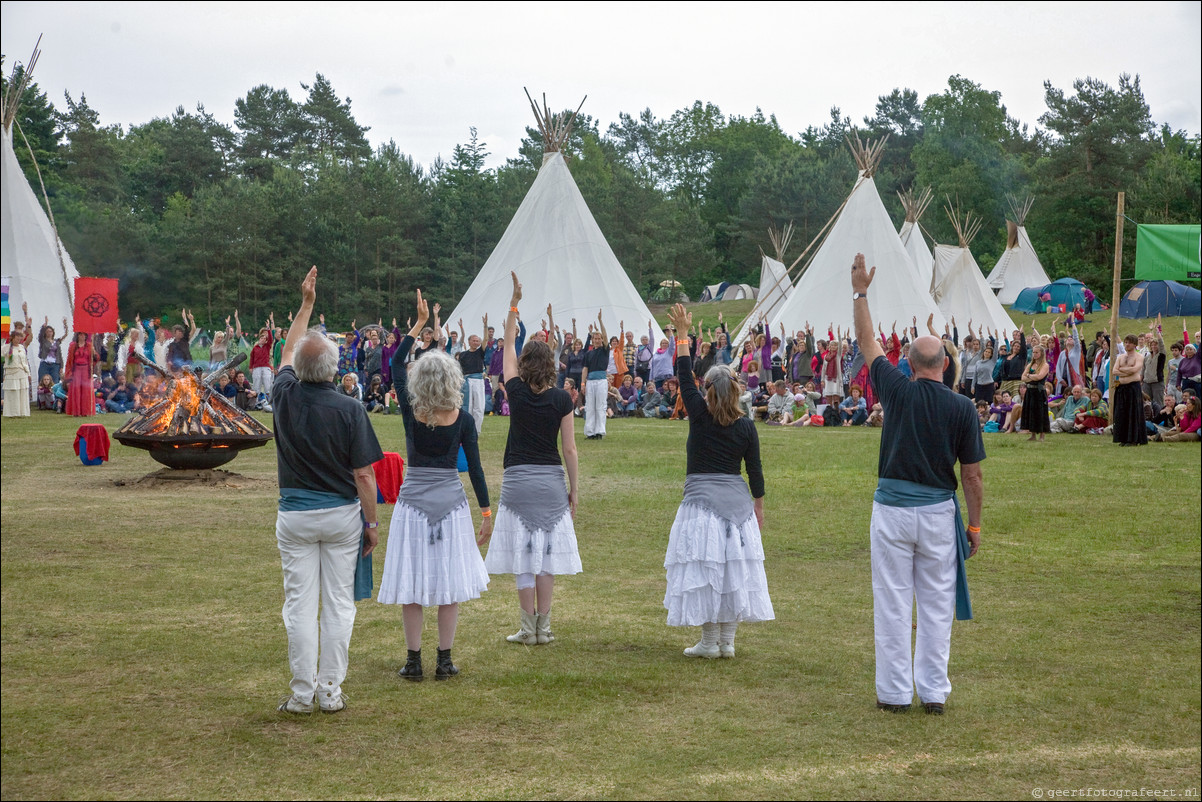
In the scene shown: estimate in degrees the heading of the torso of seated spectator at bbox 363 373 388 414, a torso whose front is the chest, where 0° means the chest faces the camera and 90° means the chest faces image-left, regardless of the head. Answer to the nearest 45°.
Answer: approximately 0°

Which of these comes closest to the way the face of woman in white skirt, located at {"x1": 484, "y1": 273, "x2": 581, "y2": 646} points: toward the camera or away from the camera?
away from the camera

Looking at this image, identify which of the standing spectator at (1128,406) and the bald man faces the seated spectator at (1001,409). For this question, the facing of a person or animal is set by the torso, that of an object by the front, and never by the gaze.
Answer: the bald man

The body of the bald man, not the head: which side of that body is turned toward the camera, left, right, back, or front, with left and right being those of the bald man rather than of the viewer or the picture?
back

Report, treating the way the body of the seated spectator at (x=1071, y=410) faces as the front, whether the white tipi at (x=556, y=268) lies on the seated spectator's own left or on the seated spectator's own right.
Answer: on the seated spectator's own right

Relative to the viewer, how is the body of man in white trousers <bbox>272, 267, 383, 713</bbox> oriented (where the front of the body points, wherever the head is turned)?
away from the camera

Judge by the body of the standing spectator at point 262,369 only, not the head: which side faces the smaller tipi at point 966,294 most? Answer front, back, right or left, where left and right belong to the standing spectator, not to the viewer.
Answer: left
